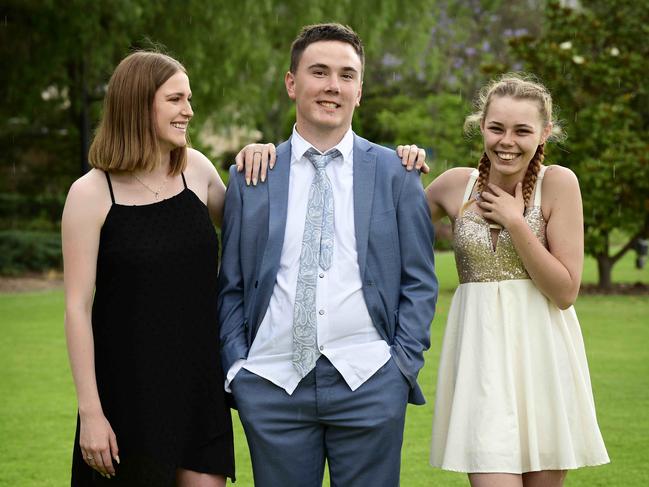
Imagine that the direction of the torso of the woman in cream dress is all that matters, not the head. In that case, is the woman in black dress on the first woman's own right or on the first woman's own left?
on the first woman's own right

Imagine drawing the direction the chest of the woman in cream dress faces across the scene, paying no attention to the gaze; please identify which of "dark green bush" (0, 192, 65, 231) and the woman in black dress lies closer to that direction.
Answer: the woman in black dress

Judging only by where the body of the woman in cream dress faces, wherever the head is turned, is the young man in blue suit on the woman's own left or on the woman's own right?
on the woman's own right

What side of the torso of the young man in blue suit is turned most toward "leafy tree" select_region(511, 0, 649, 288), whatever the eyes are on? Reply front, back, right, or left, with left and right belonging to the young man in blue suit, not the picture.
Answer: back

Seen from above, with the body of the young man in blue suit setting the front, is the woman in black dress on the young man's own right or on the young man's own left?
on the young man's own right

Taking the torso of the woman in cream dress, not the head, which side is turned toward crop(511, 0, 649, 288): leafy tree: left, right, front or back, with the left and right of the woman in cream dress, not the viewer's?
back

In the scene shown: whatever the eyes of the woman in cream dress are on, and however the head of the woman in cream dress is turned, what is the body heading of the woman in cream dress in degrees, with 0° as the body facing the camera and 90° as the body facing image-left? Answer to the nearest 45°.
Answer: approximately 0°

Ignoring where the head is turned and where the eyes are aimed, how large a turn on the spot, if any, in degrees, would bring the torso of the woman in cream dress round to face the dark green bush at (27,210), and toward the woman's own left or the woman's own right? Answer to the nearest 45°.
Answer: approximately 135° to the woman's own right

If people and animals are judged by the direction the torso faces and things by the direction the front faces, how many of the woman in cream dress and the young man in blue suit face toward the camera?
2
